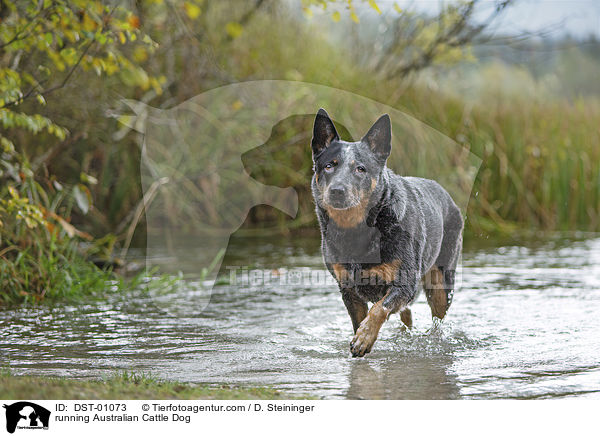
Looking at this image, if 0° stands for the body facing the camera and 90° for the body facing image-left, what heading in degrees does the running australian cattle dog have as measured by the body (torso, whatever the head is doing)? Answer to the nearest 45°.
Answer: approximately 45°
